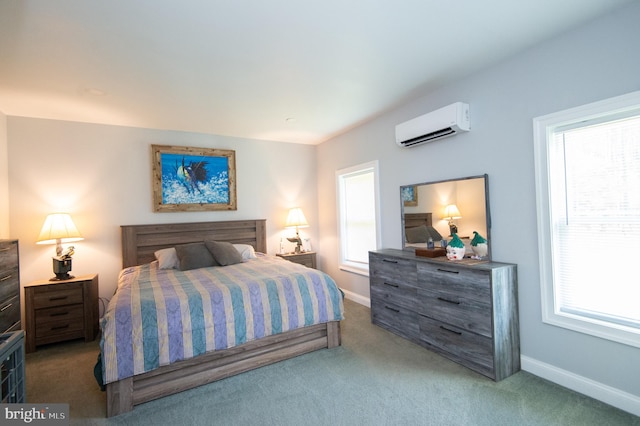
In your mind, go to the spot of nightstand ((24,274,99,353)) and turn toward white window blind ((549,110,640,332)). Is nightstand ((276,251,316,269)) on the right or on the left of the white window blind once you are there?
left

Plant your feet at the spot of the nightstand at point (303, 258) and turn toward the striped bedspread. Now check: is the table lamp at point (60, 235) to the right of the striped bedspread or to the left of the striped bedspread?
right

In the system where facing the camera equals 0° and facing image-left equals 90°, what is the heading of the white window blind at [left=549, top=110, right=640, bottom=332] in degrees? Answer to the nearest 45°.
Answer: approximately 45°
